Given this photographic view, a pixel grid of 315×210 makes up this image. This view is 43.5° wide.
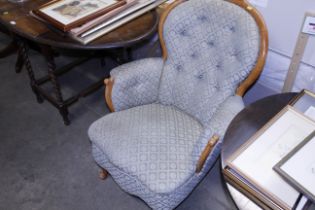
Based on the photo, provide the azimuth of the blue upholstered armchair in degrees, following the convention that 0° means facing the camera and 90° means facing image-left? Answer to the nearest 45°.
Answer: approximately 45°

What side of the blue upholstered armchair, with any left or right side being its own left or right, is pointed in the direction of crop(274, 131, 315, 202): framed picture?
left

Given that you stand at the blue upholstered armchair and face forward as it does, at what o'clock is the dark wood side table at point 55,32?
The dark wood side table is roughly at 2 o'clock from the blue upholstered armchair.
